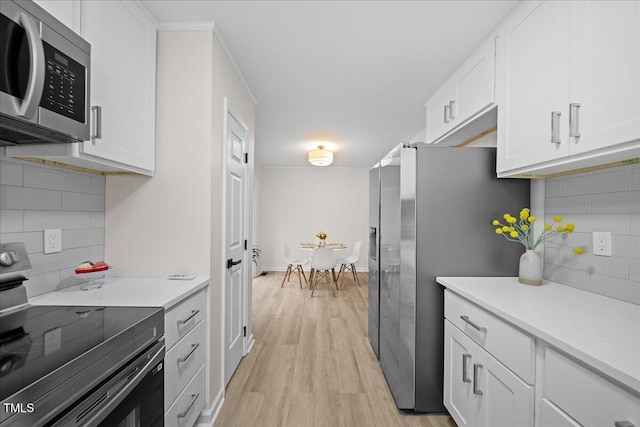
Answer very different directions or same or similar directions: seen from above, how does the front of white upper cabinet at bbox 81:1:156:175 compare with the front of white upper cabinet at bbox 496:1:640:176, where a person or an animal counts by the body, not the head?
very different directions

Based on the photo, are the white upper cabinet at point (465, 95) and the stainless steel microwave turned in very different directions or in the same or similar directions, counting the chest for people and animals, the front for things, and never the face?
very different directions

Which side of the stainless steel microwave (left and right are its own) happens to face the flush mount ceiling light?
left

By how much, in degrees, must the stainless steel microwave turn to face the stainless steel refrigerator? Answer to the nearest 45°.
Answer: approximately 45° to its left

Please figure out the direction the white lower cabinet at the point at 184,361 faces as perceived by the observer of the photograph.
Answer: facing to the right of the viewer

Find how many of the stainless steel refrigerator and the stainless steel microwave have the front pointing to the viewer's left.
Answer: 1

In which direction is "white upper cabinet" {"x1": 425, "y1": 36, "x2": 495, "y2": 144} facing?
to the viewer's left

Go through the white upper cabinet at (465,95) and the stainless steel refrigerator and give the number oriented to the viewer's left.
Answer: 2

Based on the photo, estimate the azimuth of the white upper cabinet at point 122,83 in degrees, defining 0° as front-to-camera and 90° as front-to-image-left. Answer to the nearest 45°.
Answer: approximately 315°

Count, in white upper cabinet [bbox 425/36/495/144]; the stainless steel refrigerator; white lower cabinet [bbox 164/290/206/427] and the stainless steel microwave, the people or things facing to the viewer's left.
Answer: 2

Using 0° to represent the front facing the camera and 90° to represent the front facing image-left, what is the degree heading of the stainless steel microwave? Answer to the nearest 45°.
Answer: approximately 315°

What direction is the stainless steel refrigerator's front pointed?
to the viewer's left
